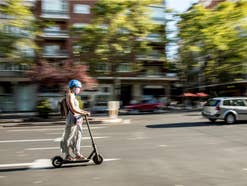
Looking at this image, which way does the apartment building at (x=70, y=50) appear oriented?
toward the camera

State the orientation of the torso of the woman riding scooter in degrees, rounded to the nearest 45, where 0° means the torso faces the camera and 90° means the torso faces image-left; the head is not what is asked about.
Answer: approximately 270°

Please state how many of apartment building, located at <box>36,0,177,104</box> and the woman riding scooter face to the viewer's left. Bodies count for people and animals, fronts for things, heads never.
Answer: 0

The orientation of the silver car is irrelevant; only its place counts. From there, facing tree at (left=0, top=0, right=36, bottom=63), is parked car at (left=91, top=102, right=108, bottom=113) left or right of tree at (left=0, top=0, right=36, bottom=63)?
right

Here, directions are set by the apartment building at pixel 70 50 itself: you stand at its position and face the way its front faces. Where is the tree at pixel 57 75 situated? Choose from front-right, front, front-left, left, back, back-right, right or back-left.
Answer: front

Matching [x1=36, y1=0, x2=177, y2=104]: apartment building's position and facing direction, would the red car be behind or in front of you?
in front
